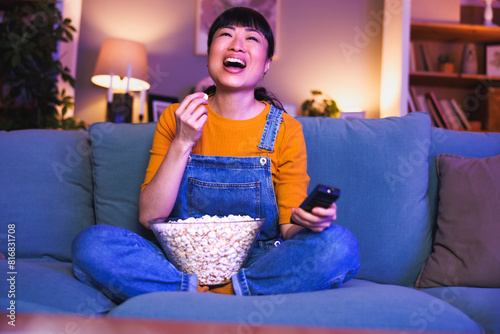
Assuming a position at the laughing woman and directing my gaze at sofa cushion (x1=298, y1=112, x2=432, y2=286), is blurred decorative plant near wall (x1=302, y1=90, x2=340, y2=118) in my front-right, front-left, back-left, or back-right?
front-left

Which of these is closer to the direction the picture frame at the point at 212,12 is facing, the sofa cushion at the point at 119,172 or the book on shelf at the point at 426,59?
the sofa cushion

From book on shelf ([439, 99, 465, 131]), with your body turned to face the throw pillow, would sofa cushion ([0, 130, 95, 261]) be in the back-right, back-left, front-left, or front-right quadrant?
front-right

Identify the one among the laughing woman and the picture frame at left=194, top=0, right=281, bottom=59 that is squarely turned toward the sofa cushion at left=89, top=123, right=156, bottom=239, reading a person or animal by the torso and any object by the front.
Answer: the picture frame

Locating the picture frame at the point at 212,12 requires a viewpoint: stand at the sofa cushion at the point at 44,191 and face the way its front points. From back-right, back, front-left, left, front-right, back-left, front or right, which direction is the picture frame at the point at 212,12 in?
back-left

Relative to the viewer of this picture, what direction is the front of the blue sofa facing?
facing the viewer

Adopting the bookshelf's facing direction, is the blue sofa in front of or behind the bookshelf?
in front

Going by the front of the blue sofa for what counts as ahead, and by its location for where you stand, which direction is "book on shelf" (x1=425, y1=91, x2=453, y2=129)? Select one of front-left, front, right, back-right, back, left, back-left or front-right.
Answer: back-left

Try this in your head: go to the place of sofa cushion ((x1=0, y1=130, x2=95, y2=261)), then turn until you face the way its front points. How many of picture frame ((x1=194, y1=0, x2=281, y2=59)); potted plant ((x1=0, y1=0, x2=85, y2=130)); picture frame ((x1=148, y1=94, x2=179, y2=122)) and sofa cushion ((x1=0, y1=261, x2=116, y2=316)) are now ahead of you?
1

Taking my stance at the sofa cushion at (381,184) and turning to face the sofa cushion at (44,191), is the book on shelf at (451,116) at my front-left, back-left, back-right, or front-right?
back-right

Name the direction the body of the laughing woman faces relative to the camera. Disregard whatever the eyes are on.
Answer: toward the camera

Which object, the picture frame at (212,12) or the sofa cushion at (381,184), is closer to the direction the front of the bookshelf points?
the sofa cushion

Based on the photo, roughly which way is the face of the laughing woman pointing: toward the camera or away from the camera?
toward the camera

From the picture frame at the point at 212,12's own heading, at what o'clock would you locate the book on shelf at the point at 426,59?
The book on shelf is roughly at 9 o'clock from the picture frame.

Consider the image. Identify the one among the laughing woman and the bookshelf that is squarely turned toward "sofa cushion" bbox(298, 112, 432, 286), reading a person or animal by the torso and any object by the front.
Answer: the bookshelf

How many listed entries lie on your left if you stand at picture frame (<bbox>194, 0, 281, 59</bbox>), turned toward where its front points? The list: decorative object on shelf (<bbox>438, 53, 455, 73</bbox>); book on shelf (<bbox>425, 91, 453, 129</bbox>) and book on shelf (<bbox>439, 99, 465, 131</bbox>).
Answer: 3

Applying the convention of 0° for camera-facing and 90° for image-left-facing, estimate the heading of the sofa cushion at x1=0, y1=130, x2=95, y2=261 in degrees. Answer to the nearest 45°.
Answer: approximately 0°
